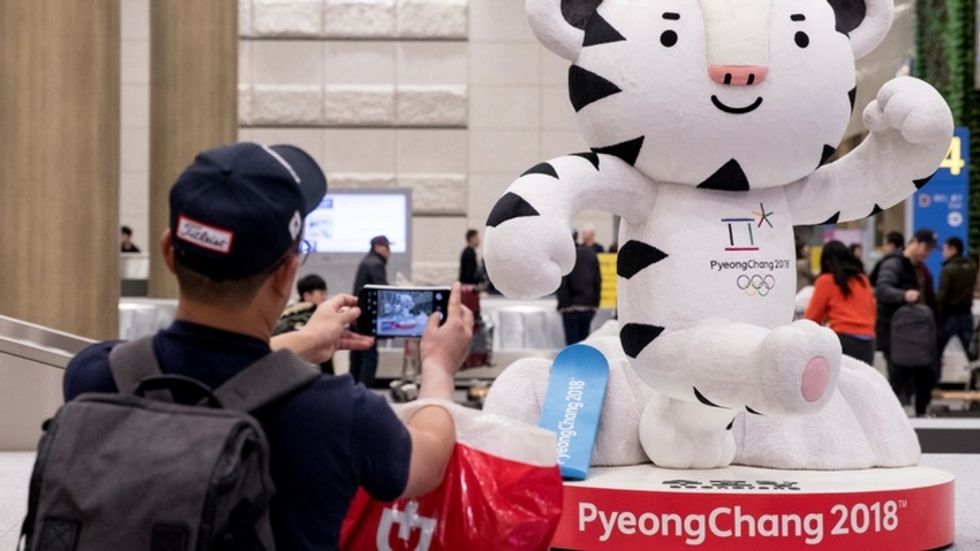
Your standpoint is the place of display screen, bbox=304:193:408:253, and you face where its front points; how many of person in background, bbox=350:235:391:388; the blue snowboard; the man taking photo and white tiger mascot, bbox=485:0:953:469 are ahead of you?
4

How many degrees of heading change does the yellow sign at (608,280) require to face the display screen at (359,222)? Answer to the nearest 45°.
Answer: approximately 90° to its right

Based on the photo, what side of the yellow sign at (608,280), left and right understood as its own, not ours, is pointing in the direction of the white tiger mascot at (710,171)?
front

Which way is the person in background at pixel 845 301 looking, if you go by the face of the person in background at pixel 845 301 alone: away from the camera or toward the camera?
away from the camera

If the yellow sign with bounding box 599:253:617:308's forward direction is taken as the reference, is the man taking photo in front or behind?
in front

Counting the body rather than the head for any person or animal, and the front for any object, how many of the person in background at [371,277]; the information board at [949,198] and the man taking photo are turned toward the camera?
1

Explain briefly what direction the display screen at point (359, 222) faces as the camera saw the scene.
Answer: facing the viewer

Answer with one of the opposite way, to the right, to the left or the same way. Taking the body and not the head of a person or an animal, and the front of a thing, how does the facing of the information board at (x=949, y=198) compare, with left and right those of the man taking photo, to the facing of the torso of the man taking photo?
the opposite way

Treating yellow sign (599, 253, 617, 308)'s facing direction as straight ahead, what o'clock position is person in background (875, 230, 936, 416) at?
The person in background is roughly at 11 o'clock from the yellow sign.

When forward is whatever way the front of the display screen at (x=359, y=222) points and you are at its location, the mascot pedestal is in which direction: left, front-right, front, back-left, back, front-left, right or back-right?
front

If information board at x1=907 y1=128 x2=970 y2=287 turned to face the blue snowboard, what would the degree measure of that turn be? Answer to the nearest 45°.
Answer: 0° — it already faces it

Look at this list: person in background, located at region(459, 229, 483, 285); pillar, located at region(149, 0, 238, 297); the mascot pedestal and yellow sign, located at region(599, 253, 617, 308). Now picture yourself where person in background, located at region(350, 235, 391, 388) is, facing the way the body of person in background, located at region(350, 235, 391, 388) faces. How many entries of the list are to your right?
1

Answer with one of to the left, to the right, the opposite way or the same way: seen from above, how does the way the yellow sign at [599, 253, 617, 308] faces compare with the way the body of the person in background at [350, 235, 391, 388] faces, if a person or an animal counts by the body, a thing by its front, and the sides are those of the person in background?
to the right

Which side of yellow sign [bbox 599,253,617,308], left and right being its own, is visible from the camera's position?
front
